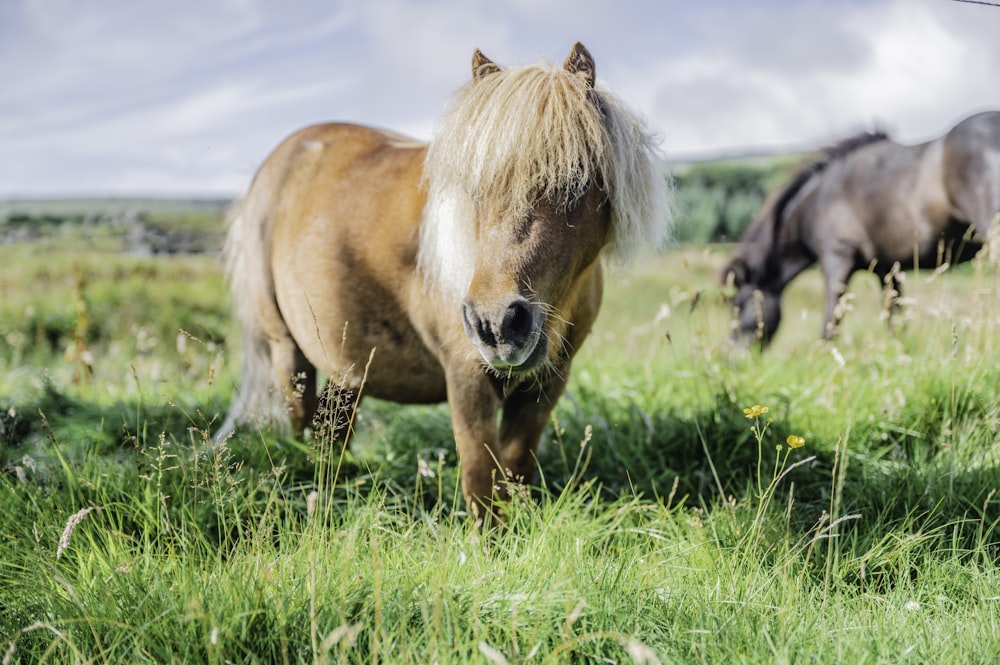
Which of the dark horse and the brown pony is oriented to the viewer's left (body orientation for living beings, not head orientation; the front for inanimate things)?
the dark horse

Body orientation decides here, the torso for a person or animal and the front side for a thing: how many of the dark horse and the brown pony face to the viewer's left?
1

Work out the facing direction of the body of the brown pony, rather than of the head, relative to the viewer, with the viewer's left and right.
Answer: facing the viewer and to the right of the viewer

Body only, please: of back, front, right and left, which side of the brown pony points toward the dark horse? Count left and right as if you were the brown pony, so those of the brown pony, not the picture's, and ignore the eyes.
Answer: left

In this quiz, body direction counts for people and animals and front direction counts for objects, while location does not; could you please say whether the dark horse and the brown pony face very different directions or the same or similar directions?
very different directions

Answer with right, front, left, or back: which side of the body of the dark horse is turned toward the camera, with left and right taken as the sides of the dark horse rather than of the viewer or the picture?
left

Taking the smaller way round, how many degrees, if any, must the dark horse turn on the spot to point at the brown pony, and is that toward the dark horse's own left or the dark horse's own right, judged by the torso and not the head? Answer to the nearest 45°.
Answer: approximately 90° to the dark horse's own left
